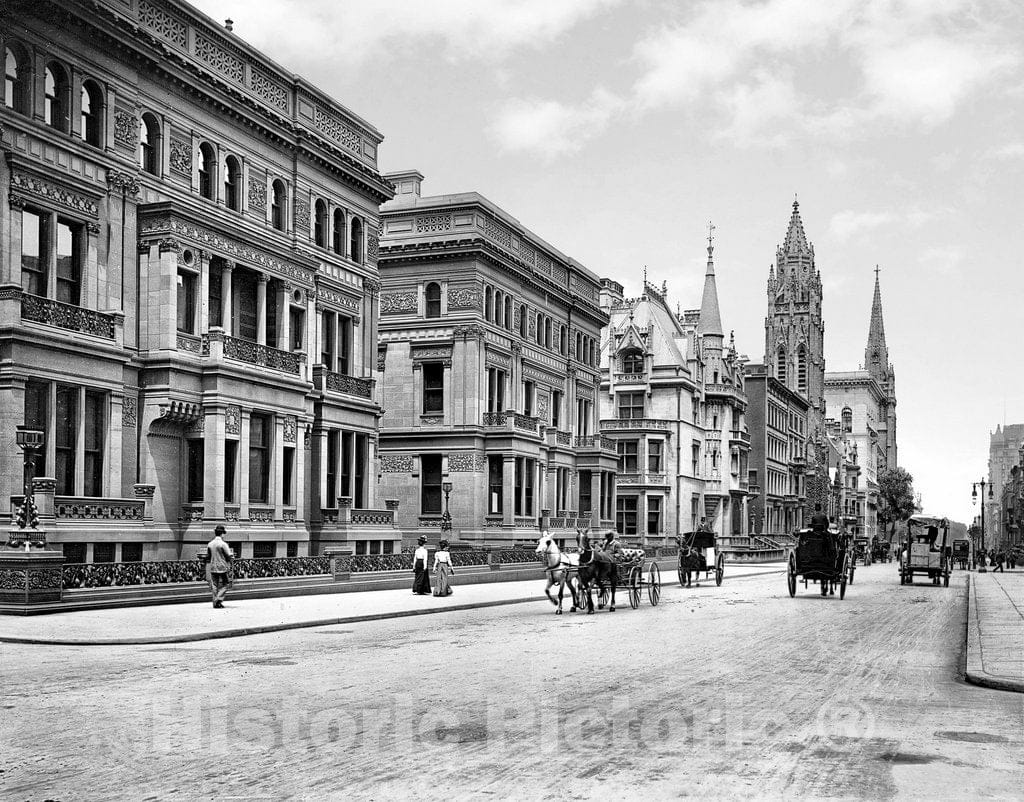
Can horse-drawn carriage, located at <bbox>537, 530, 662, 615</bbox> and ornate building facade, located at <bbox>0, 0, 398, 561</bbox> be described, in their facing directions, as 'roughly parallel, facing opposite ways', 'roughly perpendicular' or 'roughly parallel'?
roughly perpendicular

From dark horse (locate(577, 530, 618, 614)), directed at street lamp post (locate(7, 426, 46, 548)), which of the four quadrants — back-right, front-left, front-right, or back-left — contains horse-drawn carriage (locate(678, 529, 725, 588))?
back-right

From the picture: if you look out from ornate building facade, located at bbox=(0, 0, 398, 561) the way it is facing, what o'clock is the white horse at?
The white horse is roughly at 12 o'clock from the ornate building facade.

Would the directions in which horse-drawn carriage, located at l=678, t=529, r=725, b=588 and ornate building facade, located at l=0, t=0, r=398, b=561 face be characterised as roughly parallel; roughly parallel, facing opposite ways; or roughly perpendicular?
roughly perpendicular

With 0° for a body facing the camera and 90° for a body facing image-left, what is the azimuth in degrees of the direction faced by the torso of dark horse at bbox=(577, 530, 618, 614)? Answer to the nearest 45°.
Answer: approximately 45°

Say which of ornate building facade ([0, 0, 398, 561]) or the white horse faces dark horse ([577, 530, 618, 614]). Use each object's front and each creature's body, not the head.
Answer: the ornate building facade

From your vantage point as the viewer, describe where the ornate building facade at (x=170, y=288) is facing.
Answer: facing the viewer and to the right of the viewer

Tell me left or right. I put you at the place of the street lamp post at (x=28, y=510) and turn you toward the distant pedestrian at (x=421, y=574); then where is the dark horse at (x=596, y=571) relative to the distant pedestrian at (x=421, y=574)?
right

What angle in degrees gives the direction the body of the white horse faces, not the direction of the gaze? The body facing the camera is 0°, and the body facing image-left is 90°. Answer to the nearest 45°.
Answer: approximately 45°

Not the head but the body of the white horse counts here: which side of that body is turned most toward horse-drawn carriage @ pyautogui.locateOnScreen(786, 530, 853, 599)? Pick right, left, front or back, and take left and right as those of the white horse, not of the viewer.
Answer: back

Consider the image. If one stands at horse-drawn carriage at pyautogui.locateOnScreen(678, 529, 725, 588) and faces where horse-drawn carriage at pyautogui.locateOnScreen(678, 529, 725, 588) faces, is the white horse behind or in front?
in front

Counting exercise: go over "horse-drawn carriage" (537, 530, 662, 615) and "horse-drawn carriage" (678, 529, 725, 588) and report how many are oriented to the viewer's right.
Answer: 0

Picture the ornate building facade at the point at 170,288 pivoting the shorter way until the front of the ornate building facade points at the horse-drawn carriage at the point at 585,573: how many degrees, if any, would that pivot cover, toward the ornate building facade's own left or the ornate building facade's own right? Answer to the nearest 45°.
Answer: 0° — it already faces it
